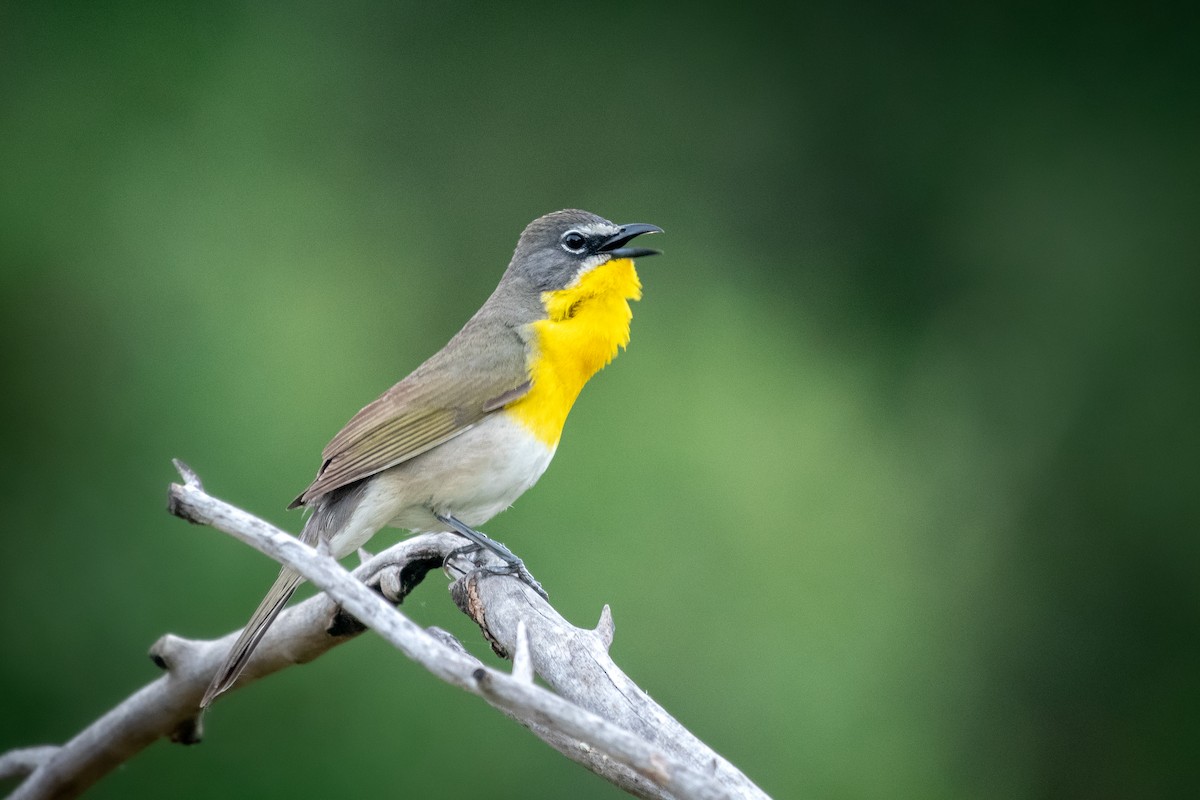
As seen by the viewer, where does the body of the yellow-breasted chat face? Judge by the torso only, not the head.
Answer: to the viewer's right
